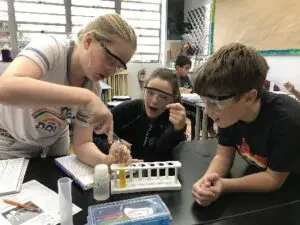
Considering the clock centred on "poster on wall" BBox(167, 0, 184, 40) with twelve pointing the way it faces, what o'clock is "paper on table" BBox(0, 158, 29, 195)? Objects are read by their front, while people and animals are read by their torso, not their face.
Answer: The paper on table is roughly at 12 o'clock from the poster on wall.

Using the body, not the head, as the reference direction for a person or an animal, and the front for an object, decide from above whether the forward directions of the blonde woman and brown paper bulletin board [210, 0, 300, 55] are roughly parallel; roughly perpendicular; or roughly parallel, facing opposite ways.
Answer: roughly perpendicular

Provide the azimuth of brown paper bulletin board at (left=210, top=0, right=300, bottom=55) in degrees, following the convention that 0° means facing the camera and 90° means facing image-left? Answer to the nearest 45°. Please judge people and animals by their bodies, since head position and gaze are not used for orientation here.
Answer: approximately 0°

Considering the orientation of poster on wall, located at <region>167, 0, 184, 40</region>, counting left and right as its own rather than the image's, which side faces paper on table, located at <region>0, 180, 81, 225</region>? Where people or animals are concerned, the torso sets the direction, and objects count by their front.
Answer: front

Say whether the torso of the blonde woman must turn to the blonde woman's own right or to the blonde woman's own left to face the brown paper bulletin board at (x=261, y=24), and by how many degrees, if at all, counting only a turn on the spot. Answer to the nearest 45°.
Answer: approximately 90° to the blonde woman's own left

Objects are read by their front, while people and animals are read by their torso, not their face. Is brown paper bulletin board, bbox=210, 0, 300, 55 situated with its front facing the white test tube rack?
yes

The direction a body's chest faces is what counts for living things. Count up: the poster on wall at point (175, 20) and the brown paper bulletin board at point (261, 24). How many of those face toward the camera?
2

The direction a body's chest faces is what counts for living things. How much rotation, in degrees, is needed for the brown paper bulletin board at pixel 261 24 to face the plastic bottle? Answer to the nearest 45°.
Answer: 0° — it already faces it

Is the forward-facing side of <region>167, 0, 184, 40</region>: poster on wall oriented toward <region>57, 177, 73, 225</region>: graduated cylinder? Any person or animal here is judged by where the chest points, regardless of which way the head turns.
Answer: yes

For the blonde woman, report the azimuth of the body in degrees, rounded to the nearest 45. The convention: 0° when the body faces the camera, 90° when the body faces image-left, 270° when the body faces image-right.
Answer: approximately 315°

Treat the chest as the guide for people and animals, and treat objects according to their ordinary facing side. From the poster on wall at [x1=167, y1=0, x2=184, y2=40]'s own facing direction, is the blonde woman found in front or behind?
in front
